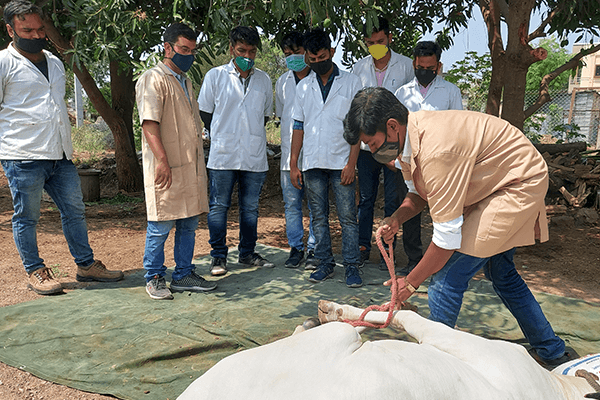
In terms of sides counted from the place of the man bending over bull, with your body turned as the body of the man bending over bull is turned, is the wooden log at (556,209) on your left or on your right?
on your right

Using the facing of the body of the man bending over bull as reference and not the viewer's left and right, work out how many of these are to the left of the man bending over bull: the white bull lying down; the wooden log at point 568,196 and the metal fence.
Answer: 1

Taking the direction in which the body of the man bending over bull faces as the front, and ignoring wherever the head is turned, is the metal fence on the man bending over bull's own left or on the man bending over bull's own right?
on the man bending over bull's own right

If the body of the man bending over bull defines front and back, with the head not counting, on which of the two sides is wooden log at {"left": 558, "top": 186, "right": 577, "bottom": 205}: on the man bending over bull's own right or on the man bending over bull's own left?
on the man bending over bull's own right

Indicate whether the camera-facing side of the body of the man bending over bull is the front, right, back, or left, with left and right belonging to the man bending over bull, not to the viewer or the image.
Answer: left

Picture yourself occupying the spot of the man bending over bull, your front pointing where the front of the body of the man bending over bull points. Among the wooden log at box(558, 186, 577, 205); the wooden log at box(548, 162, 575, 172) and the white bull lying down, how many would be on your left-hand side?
1
